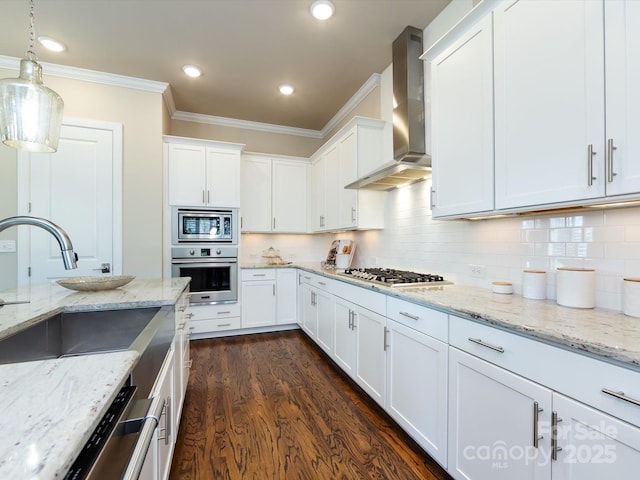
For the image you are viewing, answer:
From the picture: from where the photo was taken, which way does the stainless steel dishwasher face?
to the viewer's right

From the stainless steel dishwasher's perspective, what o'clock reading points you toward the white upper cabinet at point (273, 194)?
The white upper cabinet is roughly at 10 o'clock from the stainless steel dishwasher.

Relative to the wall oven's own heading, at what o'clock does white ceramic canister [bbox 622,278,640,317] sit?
The white ceramic canister is roughly at 11 o'clock from the wall oven.

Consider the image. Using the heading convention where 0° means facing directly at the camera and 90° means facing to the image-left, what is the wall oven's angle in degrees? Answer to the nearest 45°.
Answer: approximately 0°

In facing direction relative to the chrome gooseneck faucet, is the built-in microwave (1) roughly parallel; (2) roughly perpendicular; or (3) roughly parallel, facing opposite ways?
roughly perpendicular

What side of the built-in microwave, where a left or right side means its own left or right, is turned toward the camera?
front

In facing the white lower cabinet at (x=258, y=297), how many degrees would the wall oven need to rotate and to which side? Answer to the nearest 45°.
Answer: approximately 90° to its left

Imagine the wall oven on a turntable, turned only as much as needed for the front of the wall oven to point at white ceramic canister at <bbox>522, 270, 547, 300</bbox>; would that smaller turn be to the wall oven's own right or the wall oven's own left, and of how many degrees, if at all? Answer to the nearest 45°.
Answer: approximately 45° to the wall oven's own left

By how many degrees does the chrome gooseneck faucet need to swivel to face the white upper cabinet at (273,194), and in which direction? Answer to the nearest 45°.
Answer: approximately 45° to its left

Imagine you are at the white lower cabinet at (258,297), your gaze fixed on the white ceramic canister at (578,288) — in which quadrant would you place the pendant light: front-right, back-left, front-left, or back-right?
front-right

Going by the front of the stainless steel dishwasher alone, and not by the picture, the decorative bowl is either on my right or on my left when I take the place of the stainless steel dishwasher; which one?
on my left

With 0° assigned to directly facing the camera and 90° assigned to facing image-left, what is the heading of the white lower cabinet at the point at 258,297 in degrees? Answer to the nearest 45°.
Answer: approximately 0°

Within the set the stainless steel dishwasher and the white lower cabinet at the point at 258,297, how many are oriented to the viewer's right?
1
